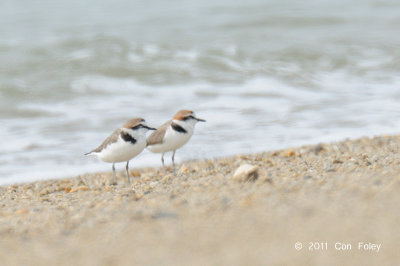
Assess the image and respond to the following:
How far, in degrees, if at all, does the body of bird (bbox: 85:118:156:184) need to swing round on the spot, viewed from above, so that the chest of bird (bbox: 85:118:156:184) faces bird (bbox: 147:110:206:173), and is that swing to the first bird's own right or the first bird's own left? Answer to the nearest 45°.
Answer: approximately 45° to the first bird's own left

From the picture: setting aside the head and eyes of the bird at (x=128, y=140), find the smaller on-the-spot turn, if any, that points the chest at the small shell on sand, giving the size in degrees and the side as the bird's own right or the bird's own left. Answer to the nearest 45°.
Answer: approximately 45° to the bird's own right

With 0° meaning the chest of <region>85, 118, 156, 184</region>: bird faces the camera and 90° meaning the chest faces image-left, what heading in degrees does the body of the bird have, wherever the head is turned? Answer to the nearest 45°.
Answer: approximately 270°
